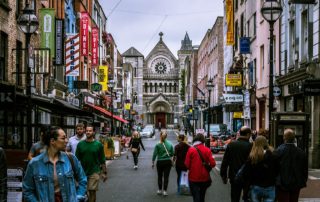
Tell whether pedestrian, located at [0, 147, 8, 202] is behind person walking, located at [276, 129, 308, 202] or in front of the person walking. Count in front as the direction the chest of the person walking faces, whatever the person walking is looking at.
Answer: behind

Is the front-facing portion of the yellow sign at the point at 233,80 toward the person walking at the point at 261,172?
yes

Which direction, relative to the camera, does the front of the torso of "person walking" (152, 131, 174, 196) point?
away from the camera

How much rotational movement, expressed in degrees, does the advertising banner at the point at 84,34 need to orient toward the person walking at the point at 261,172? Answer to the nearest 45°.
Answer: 0° — it already faces them

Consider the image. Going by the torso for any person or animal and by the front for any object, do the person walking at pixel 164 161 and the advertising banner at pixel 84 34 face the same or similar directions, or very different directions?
very different directions

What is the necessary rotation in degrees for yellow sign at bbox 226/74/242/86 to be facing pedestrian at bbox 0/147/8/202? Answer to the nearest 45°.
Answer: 0° — it already faces them

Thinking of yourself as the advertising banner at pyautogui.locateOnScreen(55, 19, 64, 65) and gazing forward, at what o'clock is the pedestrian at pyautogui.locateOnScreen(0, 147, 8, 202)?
The pedestrian is roughly at 12 o'clock from the advertising banner.

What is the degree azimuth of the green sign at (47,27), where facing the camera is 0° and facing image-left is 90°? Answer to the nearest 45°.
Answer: approximately 0°

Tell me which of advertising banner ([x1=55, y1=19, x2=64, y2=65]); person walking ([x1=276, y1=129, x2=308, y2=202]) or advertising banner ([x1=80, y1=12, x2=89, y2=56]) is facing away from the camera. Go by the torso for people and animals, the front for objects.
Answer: the person walking

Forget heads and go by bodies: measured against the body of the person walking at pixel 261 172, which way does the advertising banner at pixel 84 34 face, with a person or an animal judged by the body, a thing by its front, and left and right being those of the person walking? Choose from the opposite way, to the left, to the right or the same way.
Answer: the opposite way
